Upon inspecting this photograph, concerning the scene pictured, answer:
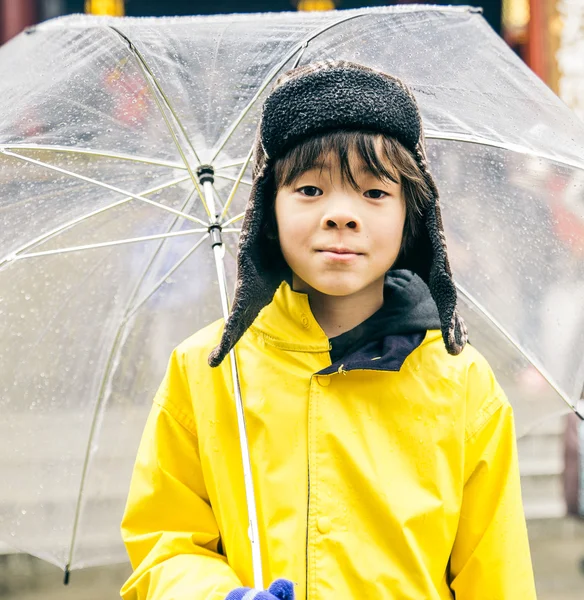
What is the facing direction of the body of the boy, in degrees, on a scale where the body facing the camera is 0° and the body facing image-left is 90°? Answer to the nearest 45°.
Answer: approximately 0°
